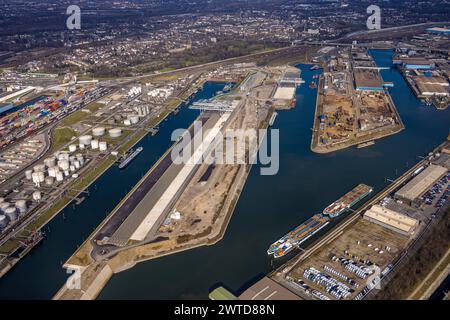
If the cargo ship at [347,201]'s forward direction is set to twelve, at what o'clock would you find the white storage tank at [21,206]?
The white storage tank is roughly at 7 o'clock from the cargo ship.

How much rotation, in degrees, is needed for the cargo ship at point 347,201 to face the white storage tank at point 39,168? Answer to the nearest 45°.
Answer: approximately 135° to its left

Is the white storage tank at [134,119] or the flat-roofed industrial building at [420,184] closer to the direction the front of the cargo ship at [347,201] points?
the flat-roofed industrial building

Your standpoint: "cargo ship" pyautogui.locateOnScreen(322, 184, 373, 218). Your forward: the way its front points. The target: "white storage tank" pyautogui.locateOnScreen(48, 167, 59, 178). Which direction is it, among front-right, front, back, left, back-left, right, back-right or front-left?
back-left

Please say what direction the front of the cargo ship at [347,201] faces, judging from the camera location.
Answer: facing away from the viewer and to the right of the viewer

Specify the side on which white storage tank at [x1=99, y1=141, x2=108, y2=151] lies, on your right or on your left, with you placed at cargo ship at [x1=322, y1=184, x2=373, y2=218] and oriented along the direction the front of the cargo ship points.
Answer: on your left
